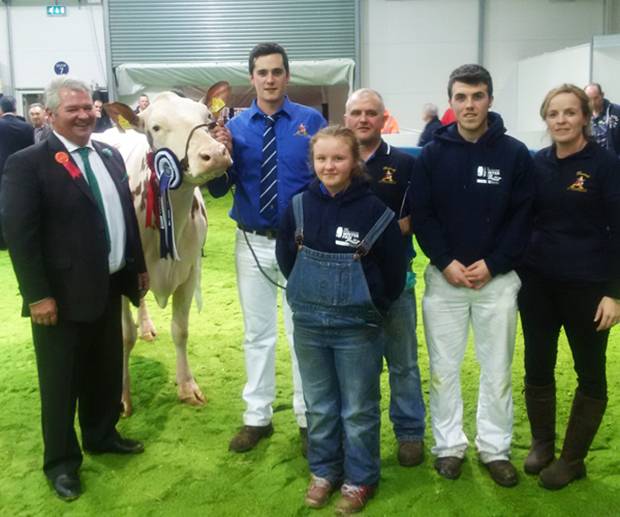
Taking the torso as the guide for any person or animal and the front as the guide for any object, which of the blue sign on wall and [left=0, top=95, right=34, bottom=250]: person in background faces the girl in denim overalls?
the blue sign on wall

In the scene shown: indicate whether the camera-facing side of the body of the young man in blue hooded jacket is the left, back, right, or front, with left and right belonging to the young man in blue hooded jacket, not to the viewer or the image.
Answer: front

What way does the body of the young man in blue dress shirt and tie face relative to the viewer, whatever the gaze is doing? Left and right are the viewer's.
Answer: facing the viewer

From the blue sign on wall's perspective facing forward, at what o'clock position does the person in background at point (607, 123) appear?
The person in background is roughly at 11 o'clock from the blue sign on wall.

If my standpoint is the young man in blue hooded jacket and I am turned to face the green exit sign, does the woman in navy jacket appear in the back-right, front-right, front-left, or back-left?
back-right

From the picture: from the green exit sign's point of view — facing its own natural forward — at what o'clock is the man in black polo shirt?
The man in black polo shirt is roughly at 12 o'clock from the green exit sign.

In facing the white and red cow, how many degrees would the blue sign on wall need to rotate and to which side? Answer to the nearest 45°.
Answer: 0° — it already faces it

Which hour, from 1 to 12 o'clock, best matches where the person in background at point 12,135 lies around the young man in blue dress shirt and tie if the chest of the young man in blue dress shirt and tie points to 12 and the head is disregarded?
The person in background is roughly at 5 o'clock from the young man in blue dress shirt and tie.

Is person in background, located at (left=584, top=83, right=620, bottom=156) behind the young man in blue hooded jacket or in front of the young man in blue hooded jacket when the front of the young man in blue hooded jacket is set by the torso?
behind

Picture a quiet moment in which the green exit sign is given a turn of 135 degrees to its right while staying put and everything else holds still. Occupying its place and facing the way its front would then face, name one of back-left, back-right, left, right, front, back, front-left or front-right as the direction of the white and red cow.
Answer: back-left

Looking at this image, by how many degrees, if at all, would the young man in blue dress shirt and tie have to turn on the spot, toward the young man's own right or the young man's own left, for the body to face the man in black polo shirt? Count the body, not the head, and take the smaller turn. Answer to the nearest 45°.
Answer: approximately 45° to the young man's own left

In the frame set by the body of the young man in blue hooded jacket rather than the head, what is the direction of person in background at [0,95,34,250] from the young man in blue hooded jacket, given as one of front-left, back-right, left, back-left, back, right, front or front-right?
back-right
